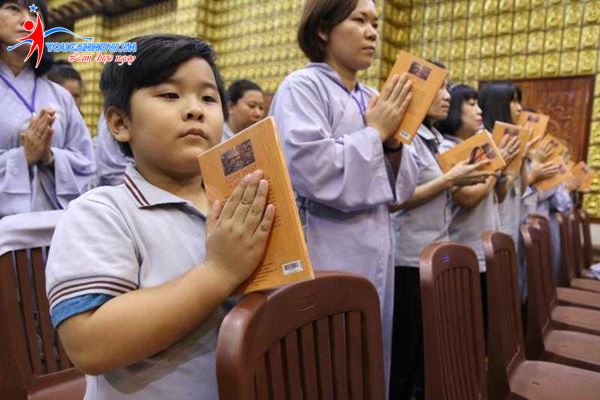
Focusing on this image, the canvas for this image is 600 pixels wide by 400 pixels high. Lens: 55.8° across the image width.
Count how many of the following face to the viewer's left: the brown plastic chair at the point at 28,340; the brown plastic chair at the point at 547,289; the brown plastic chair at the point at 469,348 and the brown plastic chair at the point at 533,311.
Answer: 0

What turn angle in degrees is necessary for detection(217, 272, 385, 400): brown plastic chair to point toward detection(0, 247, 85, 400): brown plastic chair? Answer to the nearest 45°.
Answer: approximately 180°

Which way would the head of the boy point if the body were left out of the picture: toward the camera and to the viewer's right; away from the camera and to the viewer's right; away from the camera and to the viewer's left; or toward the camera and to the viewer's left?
toward the camera and to the viewer's right

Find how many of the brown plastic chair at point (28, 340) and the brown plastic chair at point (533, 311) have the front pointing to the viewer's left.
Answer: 0

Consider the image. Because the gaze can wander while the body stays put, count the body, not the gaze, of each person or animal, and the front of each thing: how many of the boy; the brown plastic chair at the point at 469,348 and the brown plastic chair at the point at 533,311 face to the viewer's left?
0

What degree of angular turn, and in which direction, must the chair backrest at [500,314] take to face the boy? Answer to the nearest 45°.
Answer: approximately 90° to its right

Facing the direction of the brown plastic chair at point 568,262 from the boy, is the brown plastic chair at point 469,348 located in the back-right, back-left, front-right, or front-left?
front-right

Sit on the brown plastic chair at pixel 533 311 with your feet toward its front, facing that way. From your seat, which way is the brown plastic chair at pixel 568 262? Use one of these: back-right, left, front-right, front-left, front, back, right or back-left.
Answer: back-left
